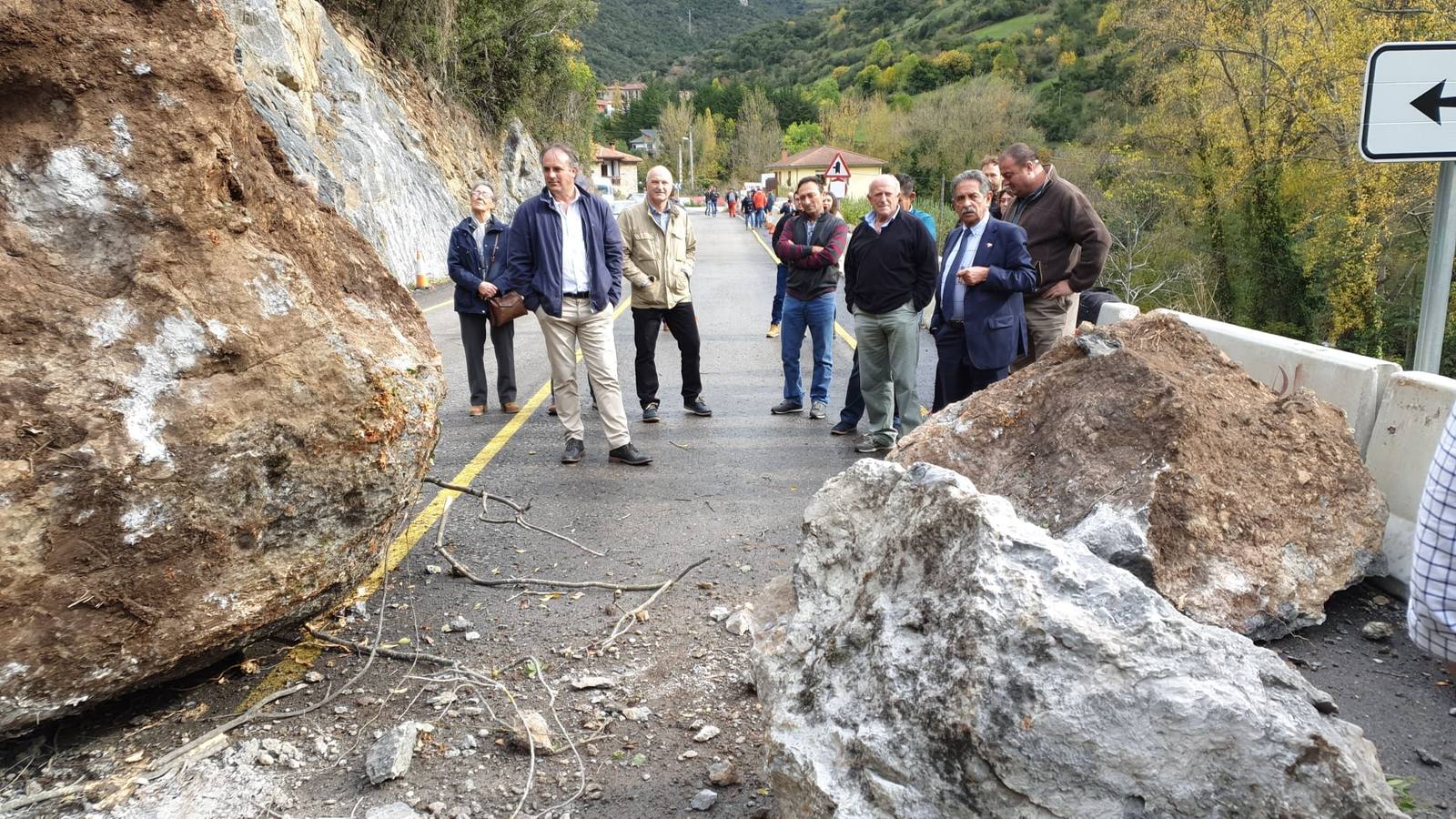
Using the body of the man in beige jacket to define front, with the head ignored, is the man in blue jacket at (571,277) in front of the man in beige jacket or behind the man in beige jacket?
in front

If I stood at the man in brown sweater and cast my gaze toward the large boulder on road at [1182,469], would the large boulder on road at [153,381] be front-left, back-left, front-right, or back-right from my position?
front-right

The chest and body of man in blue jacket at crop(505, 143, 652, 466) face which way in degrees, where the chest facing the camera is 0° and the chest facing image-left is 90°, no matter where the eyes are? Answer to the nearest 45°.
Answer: approximately 0°

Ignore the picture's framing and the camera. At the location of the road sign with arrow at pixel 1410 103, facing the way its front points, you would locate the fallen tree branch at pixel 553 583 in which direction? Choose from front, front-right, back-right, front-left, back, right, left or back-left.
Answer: front-right

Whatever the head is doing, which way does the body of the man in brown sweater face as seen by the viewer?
to the viewer's left

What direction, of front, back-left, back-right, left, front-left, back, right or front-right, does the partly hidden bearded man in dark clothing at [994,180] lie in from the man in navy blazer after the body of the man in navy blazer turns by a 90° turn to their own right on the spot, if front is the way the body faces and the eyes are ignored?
front-right

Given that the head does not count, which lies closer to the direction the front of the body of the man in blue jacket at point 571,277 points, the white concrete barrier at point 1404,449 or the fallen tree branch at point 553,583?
the fallen tree branch

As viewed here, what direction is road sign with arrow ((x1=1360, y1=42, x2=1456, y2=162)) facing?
toward the camera

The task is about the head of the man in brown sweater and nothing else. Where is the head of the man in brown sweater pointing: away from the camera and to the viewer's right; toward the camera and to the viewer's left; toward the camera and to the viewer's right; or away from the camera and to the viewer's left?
toward the camera and to the viewer's left

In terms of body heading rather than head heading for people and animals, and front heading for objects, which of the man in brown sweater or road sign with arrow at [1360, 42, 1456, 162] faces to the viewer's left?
the man in brown sweater

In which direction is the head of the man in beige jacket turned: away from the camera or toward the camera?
toward the camera

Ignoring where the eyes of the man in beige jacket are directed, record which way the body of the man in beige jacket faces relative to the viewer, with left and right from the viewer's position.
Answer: facing the viewer

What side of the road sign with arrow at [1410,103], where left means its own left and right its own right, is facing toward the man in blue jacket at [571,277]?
right

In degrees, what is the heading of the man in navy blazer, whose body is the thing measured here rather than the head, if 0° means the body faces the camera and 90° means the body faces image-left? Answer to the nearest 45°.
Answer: approximately 45°

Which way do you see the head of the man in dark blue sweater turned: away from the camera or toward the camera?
toward the camera
